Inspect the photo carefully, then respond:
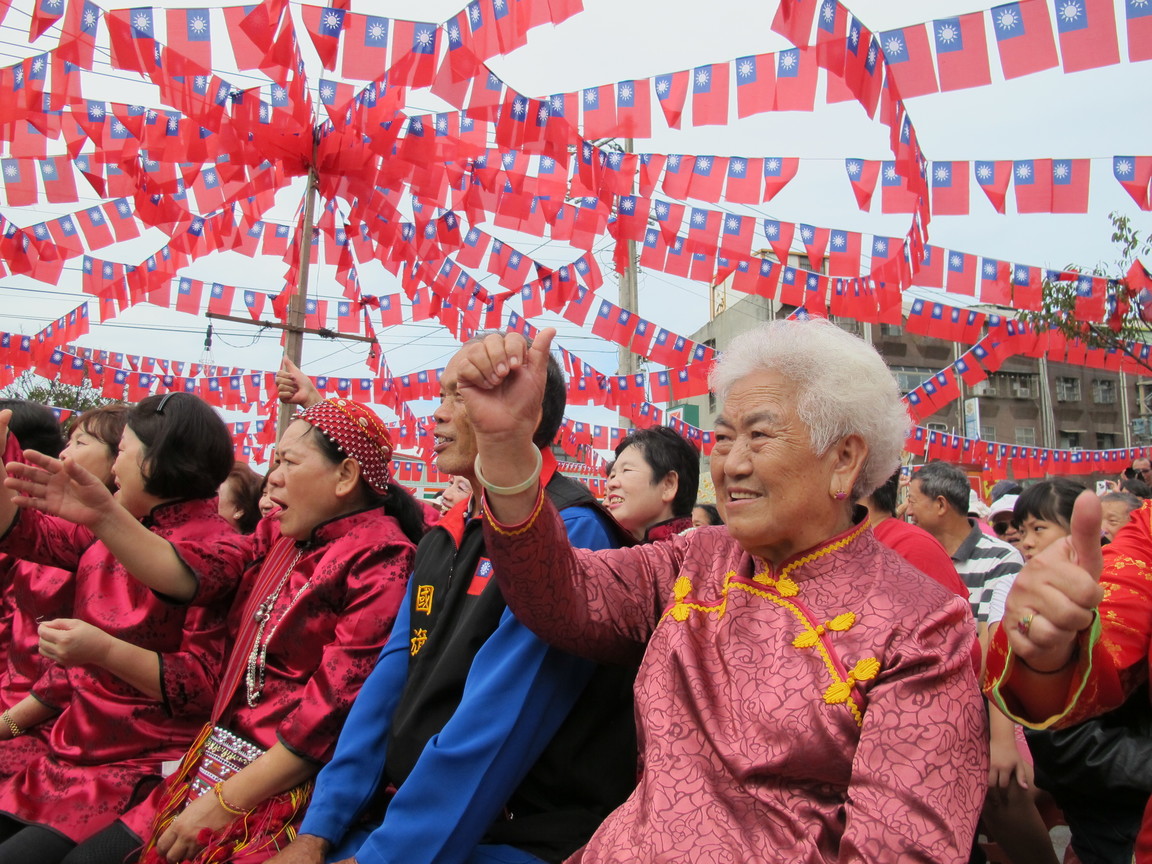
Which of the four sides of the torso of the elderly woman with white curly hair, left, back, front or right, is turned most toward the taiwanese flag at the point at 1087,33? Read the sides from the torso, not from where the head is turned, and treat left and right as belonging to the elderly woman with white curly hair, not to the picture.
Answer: back

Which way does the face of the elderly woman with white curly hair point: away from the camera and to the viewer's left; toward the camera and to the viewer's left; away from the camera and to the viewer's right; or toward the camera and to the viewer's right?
toward the camera and to the viewer's left

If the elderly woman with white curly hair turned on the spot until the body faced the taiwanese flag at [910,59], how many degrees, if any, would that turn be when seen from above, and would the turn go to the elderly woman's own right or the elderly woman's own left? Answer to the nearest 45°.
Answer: approximately 135° to the elderly woman's own right

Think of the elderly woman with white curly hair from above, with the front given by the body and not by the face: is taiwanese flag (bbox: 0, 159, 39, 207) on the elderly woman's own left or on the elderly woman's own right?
on the elderly woman's own right

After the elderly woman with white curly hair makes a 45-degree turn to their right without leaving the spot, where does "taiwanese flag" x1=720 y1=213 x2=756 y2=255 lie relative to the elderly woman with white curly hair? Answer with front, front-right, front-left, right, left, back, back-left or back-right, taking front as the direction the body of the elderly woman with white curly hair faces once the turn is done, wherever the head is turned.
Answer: right

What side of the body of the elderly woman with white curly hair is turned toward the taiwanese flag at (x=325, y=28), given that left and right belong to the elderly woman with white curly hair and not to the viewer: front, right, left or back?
right

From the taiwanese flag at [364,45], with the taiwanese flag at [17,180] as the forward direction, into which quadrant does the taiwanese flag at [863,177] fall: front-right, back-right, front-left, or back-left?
back-right

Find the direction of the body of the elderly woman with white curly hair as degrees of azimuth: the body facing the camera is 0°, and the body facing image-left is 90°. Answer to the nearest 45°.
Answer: approximately 45°

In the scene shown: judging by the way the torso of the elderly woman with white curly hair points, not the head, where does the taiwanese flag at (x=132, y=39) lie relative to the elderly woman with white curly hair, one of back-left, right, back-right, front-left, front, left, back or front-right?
right

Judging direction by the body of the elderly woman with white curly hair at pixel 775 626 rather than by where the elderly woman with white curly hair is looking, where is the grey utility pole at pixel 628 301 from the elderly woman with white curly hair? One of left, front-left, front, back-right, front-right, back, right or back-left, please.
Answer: back-right

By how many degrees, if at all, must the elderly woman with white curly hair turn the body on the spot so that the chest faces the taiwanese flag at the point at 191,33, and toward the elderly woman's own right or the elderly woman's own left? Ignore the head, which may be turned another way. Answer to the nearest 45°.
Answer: approximately 90° to the elderly woman's own right

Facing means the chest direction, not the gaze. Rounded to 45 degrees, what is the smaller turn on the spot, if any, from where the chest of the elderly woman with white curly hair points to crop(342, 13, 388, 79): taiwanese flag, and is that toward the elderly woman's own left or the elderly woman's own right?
approximately 90° to the elderly woman's own right

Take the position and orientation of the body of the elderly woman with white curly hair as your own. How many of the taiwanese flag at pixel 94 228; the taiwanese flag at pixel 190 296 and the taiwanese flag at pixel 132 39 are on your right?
3
